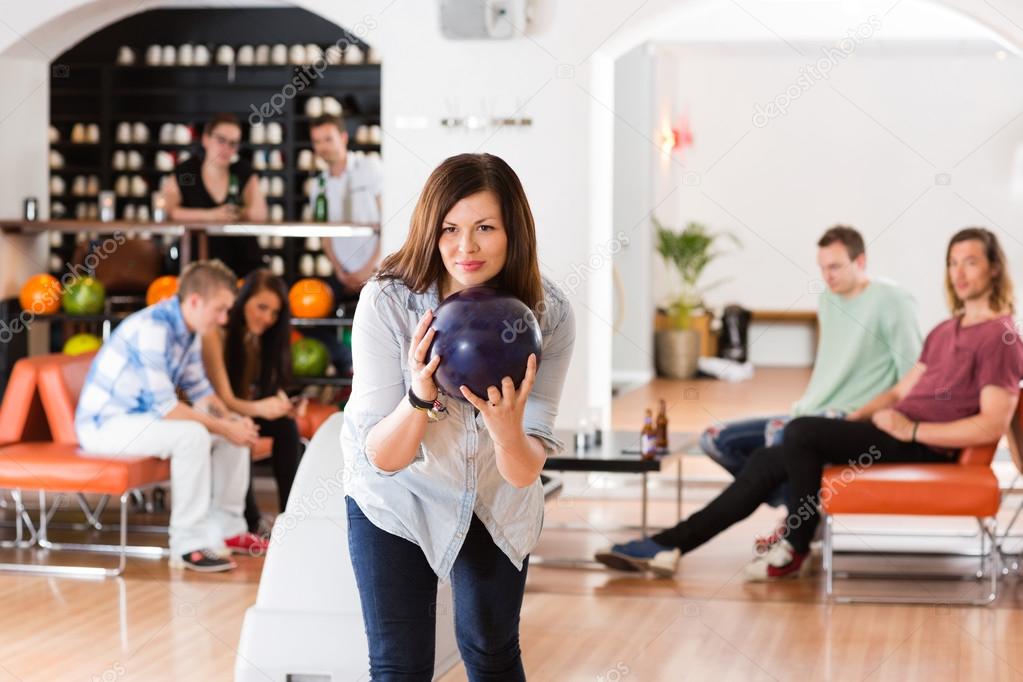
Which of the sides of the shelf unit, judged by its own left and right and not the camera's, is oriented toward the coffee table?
front

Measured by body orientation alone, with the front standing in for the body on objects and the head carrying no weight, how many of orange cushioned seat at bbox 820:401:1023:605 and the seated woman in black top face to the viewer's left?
1

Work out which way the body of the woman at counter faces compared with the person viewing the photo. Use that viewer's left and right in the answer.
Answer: facing the viewer

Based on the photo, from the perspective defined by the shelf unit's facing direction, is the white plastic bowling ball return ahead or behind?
ahead

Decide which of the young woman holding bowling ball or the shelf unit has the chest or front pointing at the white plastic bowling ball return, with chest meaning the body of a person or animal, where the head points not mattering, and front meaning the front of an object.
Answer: the shelf unit

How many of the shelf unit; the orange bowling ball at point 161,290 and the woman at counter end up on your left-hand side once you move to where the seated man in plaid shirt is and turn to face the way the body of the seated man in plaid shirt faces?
3

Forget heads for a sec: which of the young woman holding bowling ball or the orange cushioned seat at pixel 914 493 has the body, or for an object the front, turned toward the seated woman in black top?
the orange cushioned seat

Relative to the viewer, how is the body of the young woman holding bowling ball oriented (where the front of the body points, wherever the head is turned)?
toward the camera

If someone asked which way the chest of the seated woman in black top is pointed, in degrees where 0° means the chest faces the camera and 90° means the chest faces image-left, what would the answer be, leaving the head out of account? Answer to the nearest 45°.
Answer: approximately 315°

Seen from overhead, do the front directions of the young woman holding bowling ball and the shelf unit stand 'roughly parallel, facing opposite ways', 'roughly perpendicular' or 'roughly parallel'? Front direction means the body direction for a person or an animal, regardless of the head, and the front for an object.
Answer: roughly parallel

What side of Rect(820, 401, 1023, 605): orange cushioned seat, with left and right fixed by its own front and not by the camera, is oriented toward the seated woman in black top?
front

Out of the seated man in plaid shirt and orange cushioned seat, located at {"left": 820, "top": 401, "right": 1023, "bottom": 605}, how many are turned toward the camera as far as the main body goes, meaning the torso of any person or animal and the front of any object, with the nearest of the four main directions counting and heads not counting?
0

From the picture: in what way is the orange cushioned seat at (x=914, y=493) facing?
to the viewer's left
